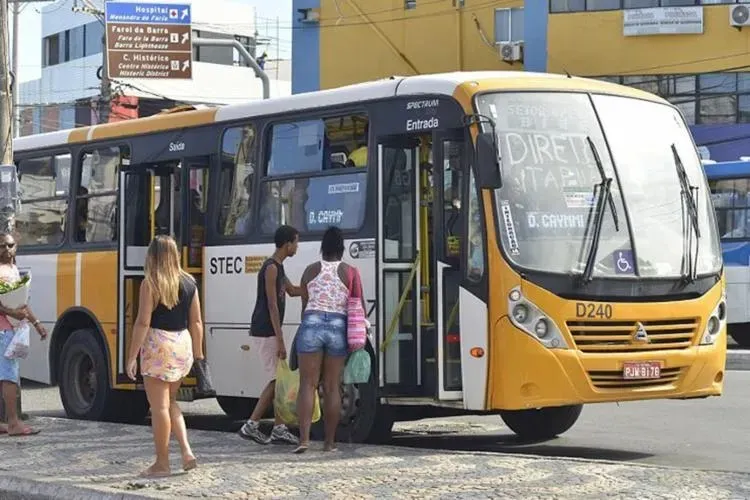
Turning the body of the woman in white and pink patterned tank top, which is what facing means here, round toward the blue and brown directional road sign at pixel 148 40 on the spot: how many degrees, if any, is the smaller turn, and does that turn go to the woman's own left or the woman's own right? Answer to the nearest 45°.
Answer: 0° — they already face it

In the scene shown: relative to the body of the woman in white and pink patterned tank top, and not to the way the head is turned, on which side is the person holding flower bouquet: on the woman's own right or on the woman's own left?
on the woman's own left

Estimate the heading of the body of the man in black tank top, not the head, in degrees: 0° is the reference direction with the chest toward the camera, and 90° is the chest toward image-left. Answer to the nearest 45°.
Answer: approximately 270°

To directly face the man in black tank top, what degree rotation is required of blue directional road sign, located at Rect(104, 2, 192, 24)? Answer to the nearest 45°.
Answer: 0° — it already faces them

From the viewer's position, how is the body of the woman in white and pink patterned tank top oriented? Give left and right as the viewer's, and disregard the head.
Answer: facing away from the viewer

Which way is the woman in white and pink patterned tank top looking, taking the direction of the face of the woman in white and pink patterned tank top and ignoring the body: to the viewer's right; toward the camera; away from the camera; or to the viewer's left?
away from the camera

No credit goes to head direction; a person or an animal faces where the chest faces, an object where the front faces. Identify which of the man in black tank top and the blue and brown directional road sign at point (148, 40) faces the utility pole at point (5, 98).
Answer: the blue and brown directional road sign

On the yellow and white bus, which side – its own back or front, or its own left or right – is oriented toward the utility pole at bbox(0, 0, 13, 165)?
back

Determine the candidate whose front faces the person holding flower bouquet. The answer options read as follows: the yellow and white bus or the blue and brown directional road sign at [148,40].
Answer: the blue and brown directional road sign

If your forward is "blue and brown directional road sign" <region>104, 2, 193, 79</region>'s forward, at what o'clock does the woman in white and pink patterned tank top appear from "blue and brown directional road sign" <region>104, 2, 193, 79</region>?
The woman in white and pink patterned tank top is roughly at 12 o'clock from the blue and brown directional road sign.

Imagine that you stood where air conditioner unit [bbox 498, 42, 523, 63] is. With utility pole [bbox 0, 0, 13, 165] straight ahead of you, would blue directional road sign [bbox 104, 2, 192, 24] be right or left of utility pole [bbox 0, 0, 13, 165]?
right
